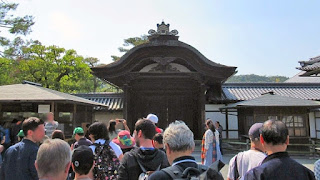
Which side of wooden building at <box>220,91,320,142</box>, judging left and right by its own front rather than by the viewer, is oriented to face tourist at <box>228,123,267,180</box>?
front

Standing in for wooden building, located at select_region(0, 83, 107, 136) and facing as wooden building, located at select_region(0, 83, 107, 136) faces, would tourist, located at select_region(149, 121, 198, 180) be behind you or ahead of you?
ahead

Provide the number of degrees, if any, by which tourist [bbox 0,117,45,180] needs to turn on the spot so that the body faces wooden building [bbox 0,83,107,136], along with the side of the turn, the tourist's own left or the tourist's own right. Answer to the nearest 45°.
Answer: approximately 45° to the tourist's own left

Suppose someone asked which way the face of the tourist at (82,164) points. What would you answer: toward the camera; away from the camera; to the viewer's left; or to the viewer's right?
away from the camera

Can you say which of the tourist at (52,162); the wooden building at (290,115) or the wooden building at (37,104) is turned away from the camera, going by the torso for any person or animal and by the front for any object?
the tourist

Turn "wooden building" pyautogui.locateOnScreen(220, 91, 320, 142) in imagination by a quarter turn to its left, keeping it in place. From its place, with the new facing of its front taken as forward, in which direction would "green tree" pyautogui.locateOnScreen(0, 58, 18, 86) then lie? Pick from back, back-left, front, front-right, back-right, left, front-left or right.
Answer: back

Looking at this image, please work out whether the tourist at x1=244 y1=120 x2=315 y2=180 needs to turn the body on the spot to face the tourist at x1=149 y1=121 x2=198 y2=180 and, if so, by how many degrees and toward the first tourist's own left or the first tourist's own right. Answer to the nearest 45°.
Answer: approximately 135° to the first tourist's own left

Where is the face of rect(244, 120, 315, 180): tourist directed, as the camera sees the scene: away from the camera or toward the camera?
away from the camera

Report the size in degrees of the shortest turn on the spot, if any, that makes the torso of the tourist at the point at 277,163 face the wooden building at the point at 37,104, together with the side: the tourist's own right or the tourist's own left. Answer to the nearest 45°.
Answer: approximately 45° to the tourist's own left

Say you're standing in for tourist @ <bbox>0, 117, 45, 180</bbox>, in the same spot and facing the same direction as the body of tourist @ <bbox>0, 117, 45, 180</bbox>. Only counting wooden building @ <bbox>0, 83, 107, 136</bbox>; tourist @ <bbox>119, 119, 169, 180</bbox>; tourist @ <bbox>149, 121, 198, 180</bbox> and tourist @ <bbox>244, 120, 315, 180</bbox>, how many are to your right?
3

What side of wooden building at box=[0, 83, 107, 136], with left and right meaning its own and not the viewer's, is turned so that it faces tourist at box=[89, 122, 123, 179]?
front

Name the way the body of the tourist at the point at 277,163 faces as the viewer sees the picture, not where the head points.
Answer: away from the camera

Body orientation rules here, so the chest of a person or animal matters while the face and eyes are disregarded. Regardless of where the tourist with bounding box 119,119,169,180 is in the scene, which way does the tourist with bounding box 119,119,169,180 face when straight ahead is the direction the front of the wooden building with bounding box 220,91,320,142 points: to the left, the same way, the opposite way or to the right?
the opposite way
